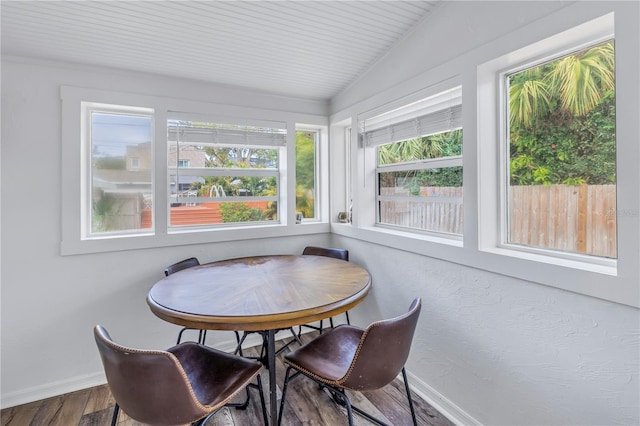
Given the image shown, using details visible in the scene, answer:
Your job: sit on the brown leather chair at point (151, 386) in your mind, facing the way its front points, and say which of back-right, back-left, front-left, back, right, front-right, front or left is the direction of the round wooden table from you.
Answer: front

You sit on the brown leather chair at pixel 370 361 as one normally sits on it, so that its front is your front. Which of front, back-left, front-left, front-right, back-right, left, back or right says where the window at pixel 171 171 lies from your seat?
front

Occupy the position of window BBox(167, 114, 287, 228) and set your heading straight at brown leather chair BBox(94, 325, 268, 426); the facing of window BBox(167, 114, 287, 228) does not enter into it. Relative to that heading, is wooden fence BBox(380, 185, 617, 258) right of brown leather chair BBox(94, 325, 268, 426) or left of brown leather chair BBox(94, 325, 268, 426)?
left

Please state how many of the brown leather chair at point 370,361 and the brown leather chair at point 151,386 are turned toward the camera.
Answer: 0

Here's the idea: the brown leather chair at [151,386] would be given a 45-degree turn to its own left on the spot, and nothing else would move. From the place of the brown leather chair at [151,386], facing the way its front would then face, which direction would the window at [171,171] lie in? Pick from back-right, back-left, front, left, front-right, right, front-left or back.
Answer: front

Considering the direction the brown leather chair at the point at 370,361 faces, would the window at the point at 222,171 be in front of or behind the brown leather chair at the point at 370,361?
in front

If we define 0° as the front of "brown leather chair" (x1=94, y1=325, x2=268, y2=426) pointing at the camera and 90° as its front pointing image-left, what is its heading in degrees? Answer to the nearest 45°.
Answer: approximately 225°

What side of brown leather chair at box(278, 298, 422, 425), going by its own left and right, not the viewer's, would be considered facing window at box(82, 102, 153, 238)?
front

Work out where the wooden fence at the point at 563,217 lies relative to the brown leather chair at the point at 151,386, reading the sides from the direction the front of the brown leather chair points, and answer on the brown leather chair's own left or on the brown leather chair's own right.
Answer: on the brown leather chair's own right

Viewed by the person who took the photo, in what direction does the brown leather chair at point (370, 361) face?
facing away from the viewer and to the left of the viewer
